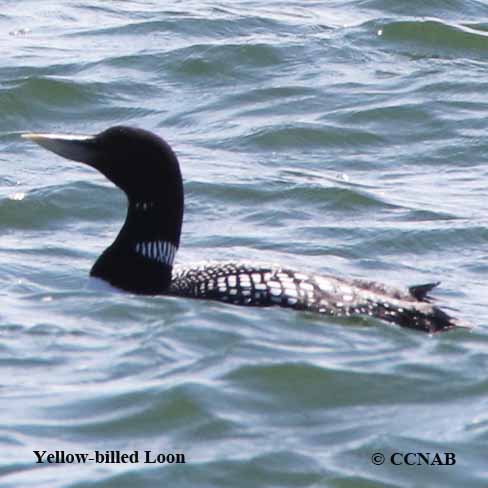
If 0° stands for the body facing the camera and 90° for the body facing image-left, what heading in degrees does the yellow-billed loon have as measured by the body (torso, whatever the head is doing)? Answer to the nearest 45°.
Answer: approximately 90°
